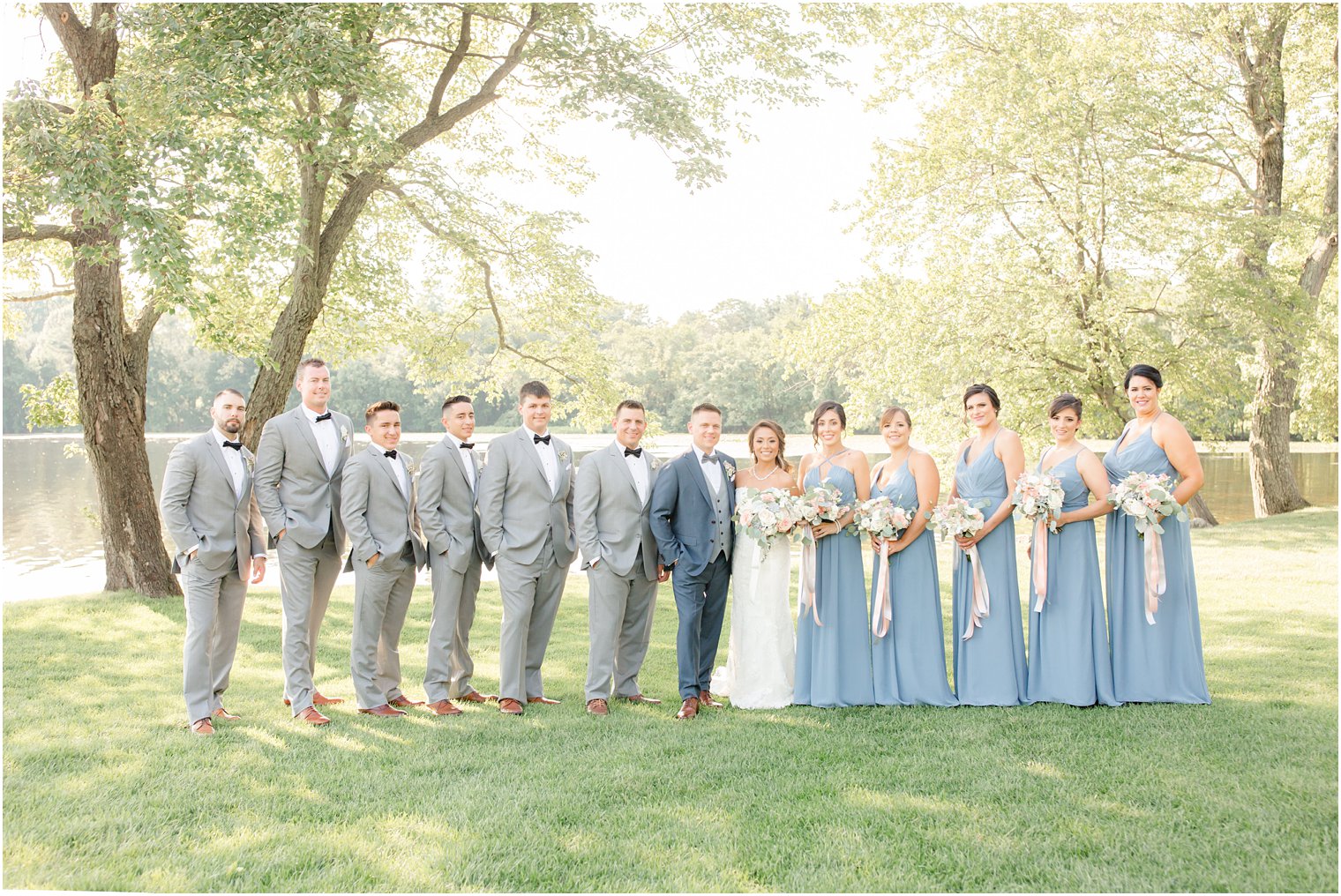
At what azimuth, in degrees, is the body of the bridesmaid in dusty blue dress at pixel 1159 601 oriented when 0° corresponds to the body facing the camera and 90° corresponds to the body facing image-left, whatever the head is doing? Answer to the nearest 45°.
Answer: approximately 45°

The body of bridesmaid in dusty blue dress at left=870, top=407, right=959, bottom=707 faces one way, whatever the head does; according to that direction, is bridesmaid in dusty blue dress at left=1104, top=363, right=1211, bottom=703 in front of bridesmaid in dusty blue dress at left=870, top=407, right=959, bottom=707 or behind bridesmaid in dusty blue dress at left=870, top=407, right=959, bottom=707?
behind

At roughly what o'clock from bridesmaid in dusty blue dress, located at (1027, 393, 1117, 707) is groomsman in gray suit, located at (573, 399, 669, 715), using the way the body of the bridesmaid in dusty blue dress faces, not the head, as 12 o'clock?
The groomsman in gray suit is roughly at 1 o'clock from the bridesmaid in dusty blue dress.

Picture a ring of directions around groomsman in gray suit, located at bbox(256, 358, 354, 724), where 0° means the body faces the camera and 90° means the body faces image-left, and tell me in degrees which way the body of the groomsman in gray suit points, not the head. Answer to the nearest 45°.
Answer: approximately 315°

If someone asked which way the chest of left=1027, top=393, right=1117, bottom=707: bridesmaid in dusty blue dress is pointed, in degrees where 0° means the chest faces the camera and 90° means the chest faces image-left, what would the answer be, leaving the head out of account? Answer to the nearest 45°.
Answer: approximately 45°

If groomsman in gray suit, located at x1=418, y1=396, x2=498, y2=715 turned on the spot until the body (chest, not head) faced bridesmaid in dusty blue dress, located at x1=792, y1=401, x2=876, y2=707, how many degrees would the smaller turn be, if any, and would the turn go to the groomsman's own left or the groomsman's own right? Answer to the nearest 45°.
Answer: approximately 45° to the groomsman's own left

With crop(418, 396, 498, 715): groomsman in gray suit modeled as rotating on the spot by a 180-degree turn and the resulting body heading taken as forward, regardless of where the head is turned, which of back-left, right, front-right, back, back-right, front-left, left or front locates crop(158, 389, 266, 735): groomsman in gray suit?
front-left
